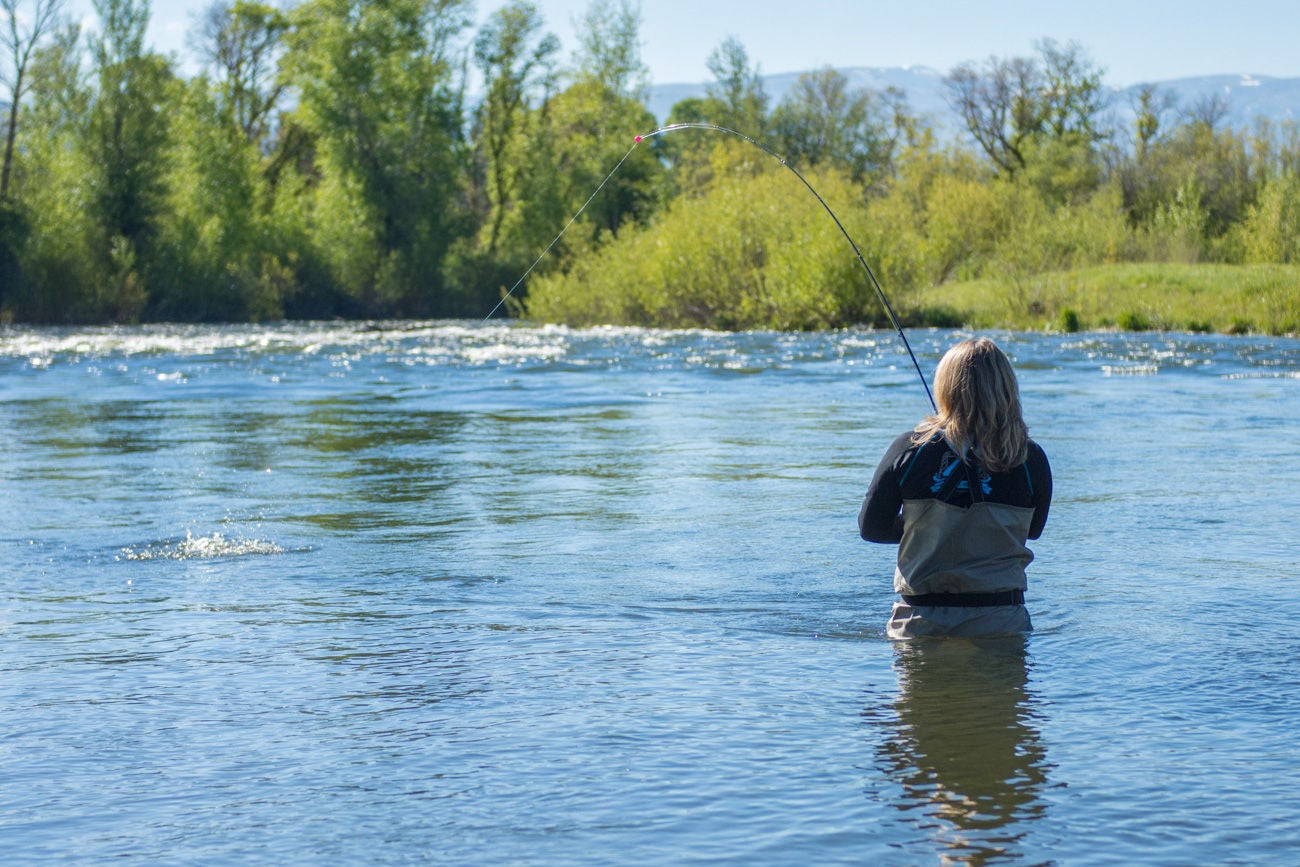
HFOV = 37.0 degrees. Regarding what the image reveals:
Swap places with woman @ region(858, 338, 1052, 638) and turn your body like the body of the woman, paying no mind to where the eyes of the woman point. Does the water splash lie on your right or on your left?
on your left

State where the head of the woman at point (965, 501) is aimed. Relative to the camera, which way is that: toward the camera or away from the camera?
away from the camera

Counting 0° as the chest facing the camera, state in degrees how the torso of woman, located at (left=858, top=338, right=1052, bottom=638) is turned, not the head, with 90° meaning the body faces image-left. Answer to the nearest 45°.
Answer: approximately 180°
